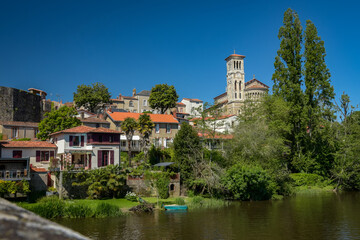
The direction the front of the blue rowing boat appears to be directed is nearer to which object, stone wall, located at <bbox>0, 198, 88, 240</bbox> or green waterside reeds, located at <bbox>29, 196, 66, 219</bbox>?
the green waterside reeds

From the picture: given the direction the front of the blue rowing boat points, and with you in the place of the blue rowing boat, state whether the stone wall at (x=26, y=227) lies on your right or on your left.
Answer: on your left

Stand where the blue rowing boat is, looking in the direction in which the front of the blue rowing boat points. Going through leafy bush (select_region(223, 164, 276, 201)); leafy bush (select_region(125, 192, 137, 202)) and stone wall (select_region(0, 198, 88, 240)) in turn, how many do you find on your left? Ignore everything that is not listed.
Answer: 1

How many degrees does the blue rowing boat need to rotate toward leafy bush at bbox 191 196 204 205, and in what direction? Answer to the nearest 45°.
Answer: approximately 135° to its right

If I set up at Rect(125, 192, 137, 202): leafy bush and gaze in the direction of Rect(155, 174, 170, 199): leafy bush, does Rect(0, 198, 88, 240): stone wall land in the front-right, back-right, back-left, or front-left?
back-right

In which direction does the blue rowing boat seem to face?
to the viewer's left

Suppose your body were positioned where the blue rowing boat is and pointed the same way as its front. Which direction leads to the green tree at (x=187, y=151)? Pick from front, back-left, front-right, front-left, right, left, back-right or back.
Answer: right

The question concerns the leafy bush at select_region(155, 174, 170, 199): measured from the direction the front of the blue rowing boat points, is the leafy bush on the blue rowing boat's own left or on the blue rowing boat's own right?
on the blue rowing boat's own right

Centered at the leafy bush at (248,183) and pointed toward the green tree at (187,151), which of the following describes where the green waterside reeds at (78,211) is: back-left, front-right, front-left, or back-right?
front-left
